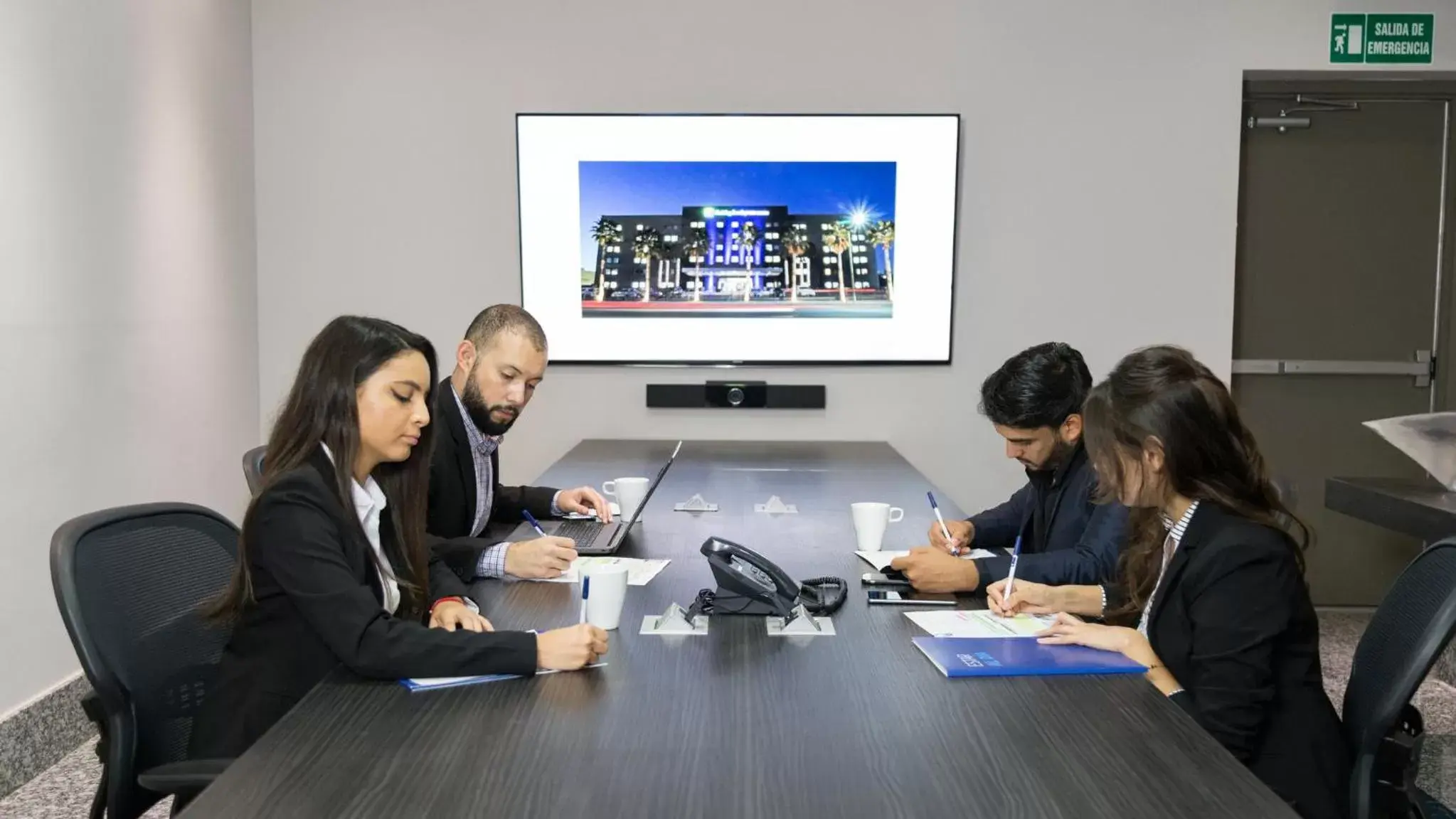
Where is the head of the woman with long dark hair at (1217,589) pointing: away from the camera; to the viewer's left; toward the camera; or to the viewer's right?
to the viewer's left

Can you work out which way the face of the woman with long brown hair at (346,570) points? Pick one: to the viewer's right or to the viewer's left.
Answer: to the viewer's right

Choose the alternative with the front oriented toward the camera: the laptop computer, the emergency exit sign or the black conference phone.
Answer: the emergency exit sign

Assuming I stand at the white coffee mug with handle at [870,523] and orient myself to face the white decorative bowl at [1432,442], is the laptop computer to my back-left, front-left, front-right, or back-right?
back-left

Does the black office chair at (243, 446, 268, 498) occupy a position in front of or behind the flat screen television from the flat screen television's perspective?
in front

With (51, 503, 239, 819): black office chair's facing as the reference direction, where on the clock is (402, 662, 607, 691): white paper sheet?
The white paper sheet is roughly at 12 o'clock from the black office chair.

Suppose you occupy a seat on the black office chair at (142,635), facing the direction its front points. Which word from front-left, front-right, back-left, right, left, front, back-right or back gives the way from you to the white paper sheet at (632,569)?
front-left

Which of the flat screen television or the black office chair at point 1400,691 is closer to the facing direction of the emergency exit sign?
the black office chair

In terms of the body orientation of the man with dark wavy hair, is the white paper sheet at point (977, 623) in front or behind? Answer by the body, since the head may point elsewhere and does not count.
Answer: in front

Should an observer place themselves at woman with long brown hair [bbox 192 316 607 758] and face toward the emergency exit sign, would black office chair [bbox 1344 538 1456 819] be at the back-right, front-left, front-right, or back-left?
front-right

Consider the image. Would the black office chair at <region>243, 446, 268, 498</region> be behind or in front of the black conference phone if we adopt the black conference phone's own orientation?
behind

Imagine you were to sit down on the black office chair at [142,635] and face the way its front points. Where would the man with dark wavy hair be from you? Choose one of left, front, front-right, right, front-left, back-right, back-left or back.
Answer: front-left

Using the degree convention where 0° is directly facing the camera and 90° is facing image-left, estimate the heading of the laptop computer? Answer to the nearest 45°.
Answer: approximately 90°

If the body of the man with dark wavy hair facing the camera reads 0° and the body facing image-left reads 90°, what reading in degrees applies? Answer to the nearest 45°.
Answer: approximately 45°

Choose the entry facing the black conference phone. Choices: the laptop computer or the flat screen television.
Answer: the flat screen television

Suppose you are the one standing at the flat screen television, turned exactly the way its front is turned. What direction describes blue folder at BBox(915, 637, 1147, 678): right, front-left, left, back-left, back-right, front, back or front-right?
front

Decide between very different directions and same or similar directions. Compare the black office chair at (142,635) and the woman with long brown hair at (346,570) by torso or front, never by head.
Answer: same or similar directions

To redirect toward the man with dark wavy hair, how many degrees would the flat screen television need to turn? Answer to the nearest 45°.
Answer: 0° — it already faces them

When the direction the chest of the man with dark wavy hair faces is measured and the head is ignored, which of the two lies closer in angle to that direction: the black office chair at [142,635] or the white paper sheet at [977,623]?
the black office chair

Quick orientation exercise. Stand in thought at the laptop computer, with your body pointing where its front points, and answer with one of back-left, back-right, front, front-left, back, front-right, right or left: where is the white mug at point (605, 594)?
left

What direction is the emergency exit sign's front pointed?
toward the camera
